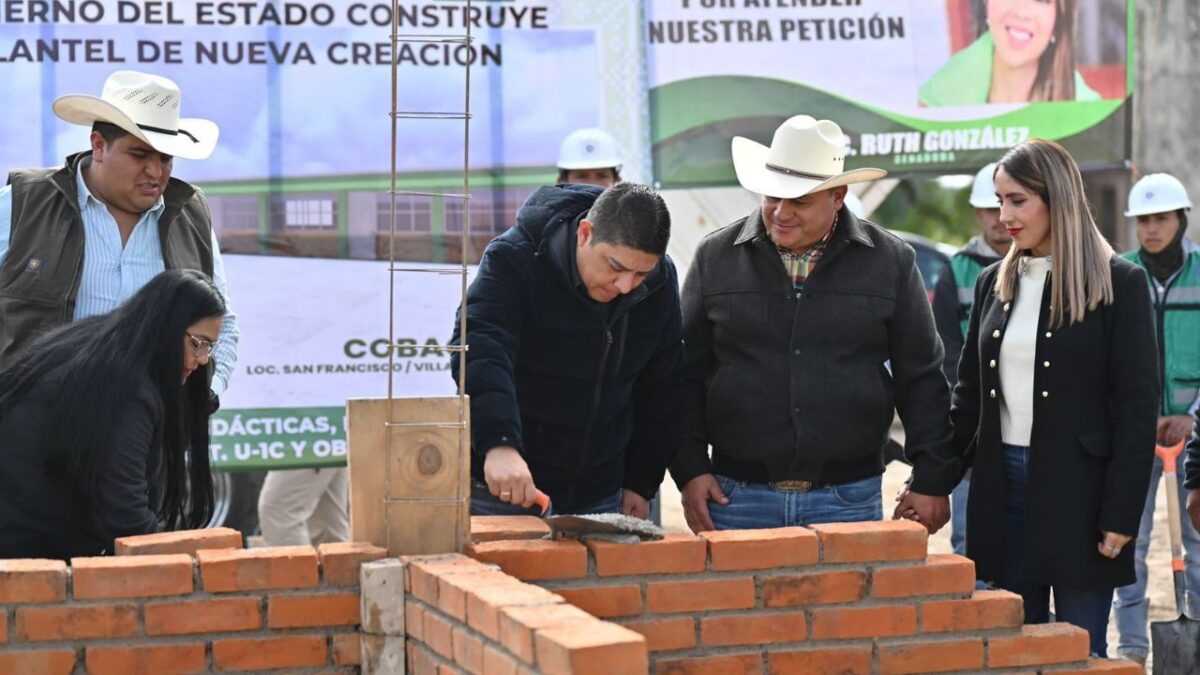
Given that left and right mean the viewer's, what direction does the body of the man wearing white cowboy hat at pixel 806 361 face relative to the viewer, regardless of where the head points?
facing the viewer

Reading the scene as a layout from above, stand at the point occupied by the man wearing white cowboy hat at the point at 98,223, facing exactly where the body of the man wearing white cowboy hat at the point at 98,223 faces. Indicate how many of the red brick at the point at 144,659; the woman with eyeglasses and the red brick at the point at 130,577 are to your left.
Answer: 0

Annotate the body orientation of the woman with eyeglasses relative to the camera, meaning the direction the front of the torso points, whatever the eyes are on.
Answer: to the viewer's right

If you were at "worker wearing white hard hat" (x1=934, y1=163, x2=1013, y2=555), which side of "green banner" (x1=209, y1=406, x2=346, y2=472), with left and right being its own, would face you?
left

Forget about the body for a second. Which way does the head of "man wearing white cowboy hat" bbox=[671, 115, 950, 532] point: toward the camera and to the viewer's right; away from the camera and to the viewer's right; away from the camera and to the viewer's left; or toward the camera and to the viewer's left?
toward the camera and to the viewer's left

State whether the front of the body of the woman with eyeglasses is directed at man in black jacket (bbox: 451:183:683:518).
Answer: yes

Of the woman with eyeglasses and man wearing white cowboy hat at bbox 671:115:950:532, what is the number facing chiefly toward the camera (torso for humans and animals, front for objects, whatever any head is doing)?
1

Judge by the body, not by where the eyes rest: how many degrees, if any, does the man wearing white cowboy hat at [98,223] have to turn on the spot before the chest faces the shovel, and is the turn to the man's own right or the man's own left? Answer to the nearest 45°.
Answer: approximately 45° to the man's own left

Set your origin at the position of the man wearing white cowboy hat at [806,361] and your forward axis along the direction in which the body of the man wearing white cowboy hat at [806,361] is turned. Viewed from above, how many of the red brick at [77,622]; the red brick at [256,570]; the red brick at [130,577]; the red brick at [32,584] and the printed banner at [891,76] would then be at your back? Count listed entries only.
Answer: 1

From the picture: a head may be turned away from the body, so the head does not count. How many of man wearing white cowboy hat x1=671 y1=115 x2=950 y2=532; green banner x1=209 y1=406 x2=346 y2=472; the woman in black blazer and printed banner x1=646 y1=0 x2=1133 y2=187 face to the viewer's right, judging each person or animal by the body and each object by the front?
0

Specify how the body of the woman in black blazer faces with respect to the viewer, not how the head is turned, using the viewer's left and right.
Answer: facing the viewer and to the left of the viewer

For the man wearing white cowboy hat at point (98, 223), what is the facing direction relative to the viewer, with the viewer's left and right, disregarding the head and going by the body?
facing the viewer and to the right of the viewer

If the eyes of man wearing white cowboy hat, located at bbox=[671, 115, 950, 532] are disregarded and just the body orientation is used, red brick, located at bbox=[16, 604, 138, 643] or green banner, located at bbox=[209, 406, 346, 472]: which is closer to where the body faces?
the red brick

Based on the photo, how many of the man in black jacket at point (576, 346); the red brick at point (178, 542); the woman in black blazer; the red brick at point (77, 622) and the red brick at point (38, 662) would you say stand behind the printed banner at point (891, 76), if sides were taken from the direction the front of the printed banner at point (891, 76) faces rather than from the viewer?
0

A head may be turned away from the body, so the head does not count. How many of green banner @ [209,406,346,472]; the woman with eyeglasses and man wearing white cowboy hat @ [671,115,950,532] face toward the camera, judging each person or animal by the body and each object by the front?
2

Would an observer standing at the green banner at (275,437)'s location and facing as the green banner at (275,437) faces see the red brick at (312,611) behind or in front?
in front

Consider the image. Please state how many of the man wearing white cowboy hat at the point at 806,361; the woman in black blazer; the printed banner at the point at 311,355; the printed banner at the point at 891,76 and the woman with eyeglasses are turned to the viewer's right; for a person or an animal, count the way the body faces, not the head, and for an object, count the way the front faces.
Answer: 1
